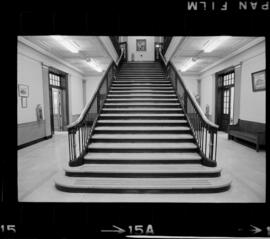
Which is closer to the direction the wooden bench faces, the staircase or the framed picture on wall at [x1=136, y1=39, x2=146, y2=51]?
the staircase

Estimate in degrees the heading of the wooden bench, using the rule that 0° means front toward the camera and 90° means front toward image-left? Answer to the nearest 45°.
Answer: approximately 45°

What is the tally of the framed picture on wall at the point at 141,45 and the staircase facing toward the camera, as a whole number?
2

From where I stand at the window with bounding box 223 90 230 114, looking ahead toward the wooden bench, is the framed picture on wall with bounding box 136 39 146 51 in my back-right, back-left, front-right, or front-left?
back-right

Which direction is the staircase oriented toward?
toward the camera

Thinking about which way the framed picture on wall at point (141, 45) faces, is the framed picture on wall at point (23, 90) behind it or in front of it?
in front

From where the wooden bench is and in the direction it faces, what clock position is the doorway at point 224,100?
The doorway is roughly at 4 o'clock from the wooden bench.

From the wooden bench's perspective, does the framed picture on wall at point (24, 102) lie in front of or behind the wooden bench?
in front

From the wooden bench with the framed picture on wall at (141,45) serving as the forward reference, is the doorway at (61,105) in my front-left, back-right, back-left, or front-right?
front-left

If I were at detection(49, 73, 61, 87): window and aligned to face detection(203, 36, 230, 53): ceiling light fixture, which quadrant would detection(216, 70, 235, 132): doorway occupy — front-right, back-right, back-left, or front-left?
front-left

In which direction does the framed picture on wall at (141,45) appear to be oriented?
toward the camera

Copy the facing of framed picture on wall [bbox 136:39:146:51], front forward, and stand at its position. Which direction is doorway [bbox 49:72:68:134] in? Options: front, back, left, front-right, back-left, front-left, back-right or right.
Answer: front-right
